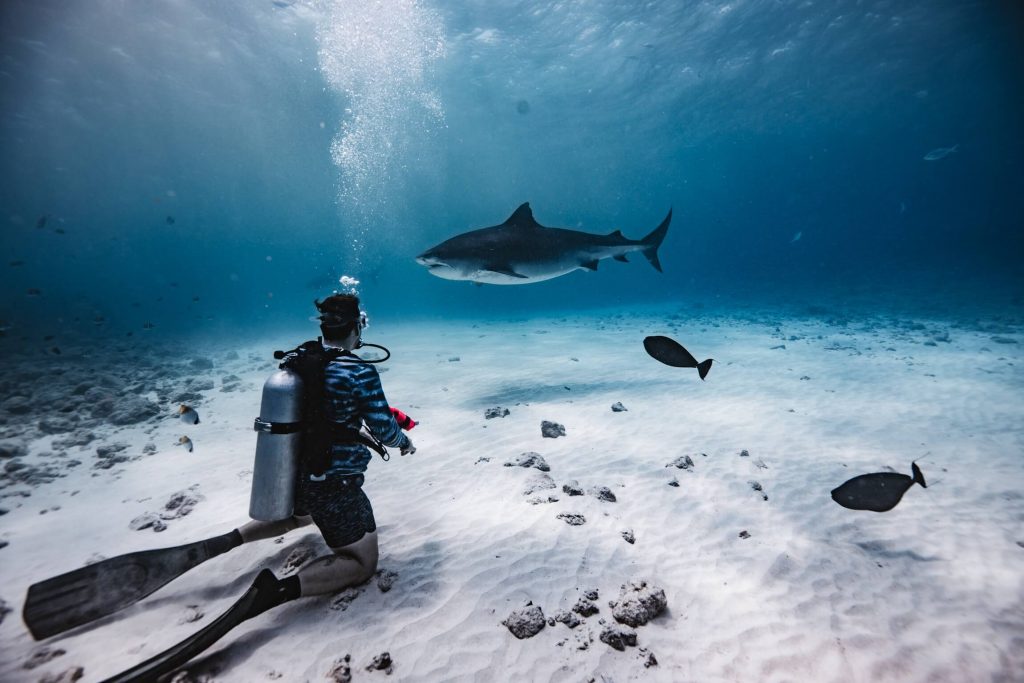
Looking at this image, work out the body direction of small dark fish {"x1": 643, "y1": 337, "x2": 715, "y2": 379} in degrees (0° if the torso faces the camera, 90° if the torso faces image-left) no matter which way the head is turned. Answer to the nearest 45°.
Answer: approximately 90°

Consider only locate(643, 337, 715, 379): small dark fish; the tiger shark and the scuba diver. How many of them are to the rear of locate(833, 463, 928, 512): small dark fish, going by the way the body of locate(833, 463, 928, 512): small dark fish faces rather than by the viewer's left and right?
0

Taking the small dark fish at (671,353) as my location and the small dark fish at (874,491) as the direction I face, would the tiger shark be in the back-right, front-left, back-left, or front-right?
back-left

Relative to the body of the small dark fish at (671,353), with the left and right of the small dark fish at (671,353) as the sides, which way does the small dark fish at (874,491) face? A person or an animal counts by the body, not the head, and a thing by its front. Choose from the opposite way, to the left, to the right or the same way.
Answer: the same way

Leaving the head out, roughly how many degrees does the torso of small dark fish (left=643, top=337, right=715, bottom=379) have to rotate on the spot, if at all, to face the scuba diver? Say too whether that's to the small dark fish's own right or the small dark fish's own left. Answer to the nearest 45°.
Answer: approximately 45° to the small dark fish's own left

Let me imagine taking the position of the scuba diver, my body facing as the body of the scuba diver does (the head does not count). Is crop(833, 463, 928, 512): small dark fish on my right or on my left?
on my right

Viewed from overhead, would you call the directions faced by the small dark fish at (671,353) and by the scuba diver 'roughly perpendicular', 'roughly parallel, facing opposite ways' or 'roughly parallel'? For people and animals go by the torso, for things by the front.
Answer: roughly perpendicular

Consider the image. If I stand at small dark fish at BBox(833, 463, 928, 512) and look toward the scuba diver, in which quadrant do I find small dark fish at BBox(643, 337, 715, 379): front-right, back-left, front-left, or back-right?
front-right

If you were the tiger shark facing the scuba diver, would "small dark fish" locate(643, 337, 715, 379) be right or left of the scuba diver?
left

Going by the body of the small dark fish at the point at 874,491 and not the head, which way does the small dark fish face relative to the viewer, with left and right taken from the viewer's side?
facing to the left of the viewer

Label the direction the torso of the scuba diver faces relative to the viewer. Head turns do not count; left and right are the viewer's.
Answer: facing away from the viewer and to the right of the viewer

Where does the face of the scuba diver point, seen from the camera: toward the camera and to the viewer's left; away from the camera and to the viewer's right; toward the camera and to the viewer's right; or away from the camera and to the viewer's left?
away from the camera and to the viewer's right

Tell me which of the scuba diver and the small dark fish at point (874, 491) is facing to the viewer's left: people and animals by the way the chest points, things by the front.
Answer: the small dark fish

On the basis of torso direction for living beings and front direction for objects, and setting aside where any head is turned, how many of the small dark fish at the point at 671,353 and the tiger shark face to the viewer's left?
2

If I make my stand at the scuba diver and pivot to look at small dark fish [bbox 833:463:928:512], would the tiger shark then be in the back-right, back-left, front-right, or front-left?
front-left

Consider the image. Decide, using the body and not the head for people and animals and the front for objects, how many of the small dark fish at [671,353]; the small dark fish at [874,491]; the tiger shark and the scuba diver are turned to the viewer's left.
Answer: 3

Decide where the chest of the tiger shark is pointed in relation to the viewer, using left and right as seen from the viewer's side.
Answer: facing to the left of the viewer

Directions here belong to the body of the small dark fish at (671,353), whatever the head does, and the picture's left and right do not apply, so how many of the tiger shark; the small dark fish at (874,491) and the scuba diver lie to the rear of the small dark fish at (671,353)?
1
